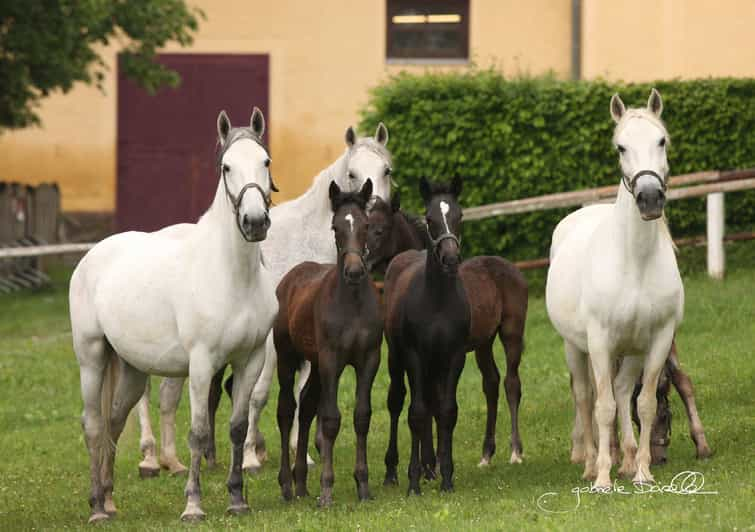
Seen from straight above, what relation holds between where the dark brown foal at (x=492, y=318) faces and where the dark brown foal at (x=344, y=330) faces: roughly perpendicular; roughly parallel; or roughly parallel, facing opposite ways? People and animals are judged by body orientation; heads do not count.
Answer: roughly perpendicular

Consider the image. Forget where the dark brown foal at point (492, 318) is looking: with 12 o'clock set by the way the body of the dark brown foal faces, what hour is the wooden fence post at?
The wooden fence post is roughly at 5 o'clock from the dark brown foal.

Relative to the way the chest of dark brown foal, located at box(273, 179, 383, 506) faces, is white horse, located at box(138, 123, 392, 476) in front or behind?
behind

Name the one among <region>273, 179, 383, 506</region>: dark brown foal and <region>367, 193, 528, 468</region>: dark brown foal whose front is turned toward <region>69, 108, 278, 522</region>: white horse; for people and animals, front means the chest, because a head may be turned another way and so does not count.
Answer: <region>367, 193, 528, 468</region>: dark brown foal

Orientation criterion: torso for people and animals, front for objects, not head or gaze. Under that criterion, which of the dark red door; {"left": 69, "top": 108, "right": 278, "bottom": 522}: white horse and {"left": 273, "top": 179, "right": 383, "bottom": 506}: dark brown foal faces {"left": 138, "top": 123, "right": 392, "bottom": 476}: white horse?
the dark red door

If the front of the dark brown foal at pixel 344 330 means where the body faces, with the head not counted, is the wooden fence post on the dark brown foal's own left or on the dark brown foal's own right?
on the dark brown foal's own left

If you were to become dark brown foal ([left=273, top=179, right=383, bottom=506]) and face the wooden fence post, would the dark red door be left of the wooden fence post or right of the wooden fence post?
left

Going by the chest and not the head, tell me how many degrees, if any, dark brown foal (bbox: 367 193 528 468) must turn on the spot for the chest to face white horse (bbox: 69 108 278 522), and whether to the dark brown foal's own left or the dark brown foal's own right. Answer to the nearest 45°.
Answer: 0° — it already faces it

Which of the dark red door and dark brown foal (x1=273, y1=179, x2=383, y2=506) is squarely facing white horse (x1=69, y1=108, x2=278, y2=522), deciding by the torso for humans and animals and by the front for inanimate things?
the dark red door

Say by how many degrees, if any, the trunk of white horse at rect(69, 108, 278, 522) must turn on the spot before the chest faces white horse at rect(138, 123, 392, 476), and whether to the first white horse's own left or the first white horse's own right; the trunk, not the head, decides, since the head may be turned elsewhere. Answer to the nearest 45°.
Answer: approximately 135° to the first white horse's own left
